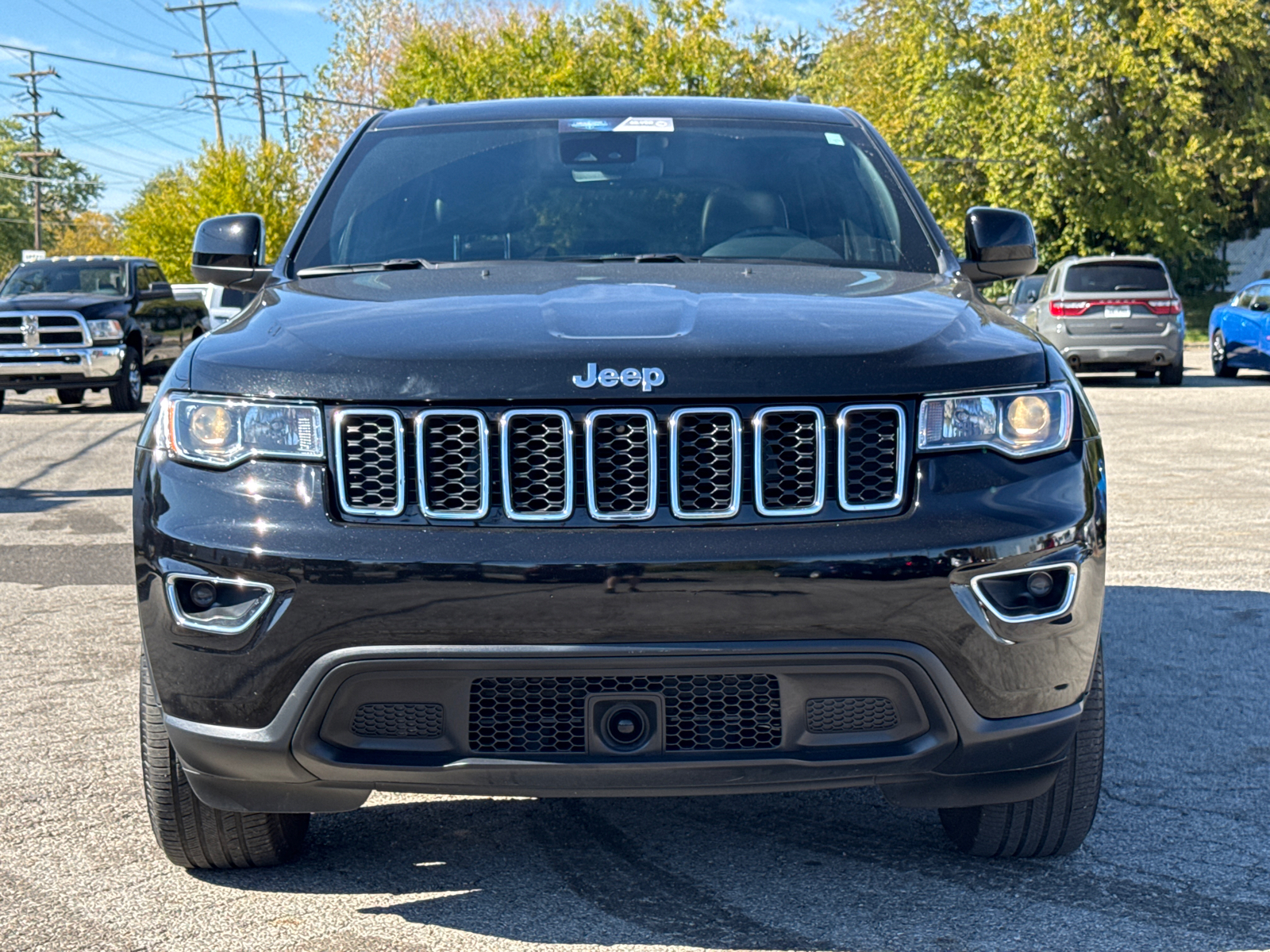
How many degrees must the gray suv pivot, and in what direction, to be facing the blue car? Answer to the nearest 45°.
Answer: approximately 45° to its right

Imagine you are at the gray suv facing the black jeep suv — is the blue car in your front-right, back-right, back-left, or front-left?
back-left

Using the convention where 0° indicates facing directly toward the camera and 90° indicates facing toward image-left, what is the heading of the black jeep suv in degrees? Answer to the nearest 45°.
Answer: approximately 0°

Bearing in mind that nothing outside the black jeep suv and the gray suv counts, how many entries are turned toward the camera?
1

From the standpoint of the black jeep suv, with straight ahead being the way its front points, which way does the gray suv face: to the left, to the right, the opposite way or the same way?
the opposite way

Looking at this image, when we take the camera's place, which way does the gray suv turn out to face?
facing away from the viewer

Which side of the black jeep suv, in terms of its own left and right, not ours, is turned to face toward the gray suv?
back

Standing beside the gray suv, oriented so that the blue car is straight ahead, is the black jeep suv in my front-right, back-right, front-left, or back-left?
back-right

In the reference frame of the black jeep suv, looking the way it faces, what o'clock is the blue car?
The blue car is roughly at 7 o'clock from the black jeep suv.

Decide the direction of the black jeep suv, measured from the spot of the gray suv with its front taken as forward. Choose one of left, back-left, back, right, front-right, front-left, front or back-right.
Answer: back
